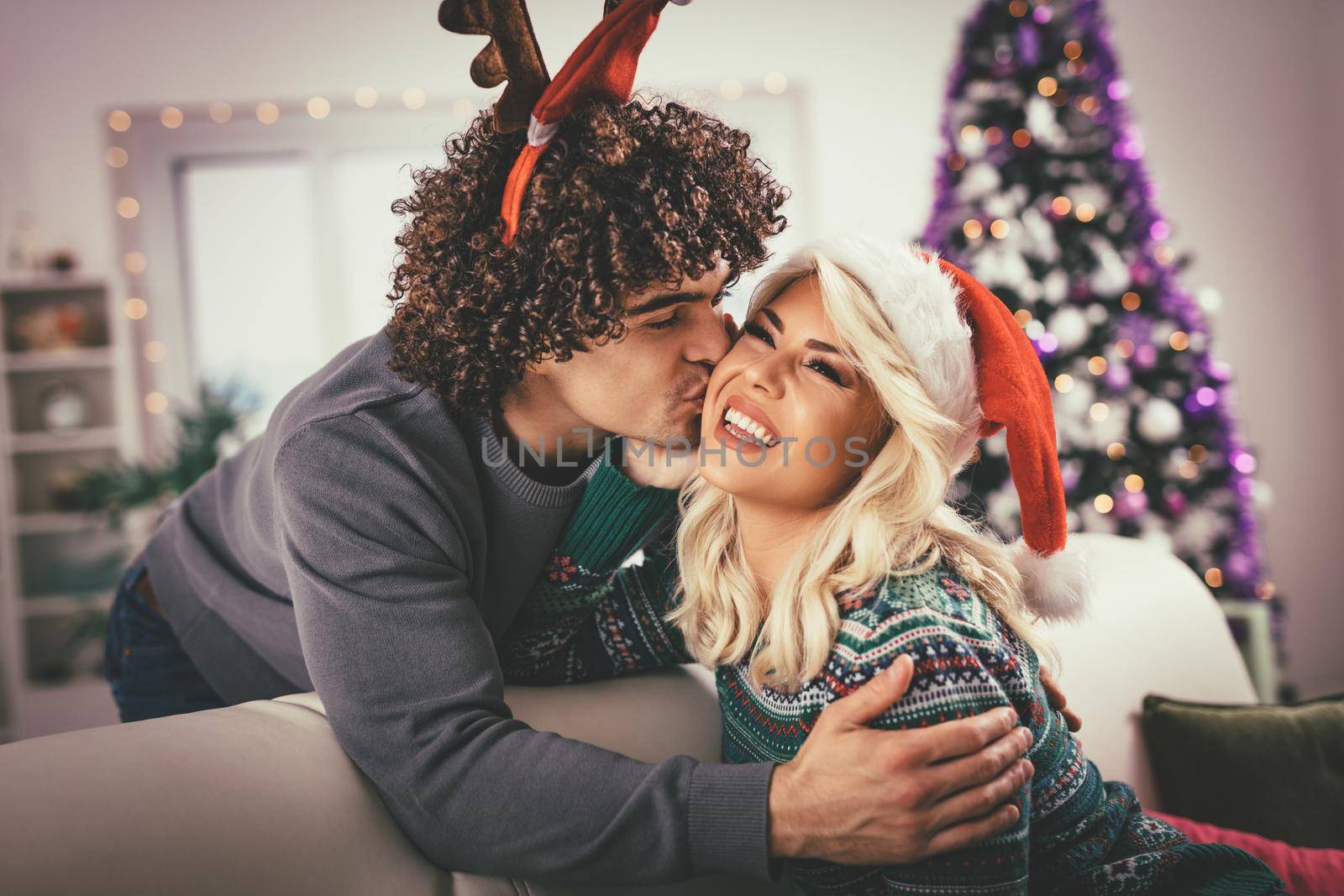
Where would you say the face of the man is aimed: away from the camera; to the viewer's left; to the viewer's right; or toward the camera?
to the viewer's right

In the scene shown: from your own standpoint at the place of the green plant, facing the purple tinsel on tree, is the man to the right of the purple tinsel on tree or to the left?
right

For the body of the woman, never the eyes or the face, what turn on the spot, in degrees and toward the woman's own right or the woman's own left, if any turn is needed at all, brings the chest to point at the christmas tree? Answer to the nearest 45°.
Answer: approximately 135° to the woman's own right

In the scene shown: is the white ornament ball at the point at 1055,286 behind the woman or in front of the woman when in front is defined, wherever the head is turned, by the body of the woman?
behind

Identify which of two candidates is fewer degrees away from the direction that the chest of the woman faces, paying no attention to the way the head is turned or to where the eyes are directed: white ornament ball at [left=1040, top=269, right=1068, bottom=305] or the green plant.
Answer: the green plant

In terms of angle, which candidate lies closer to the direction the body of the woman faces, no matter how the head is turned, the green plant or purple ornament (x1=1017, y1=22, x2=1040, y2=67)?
the green plant

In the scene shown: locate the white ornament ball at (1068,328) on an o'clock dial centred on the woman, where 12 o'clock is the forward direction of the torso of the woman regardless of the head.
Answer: The white ornament ball is roughly at 5 o'clock from the woman.

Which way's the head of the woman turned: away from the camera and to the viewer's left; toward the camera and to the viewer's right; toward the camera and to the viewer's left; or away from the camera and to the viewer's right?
toward the camera and to the viewer's left

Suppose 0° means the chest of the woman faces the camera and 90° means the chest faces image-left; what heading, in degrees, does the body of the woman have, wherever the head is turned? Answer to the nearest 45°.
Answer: approximately 45°

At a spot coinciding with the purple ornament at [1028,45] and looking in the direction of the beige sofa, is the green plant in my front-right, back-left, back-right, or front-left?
front-right

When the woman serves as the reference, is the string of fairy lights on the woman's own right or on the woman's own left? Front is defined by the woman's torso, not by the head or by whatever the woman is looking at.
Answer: on the woman's own right
